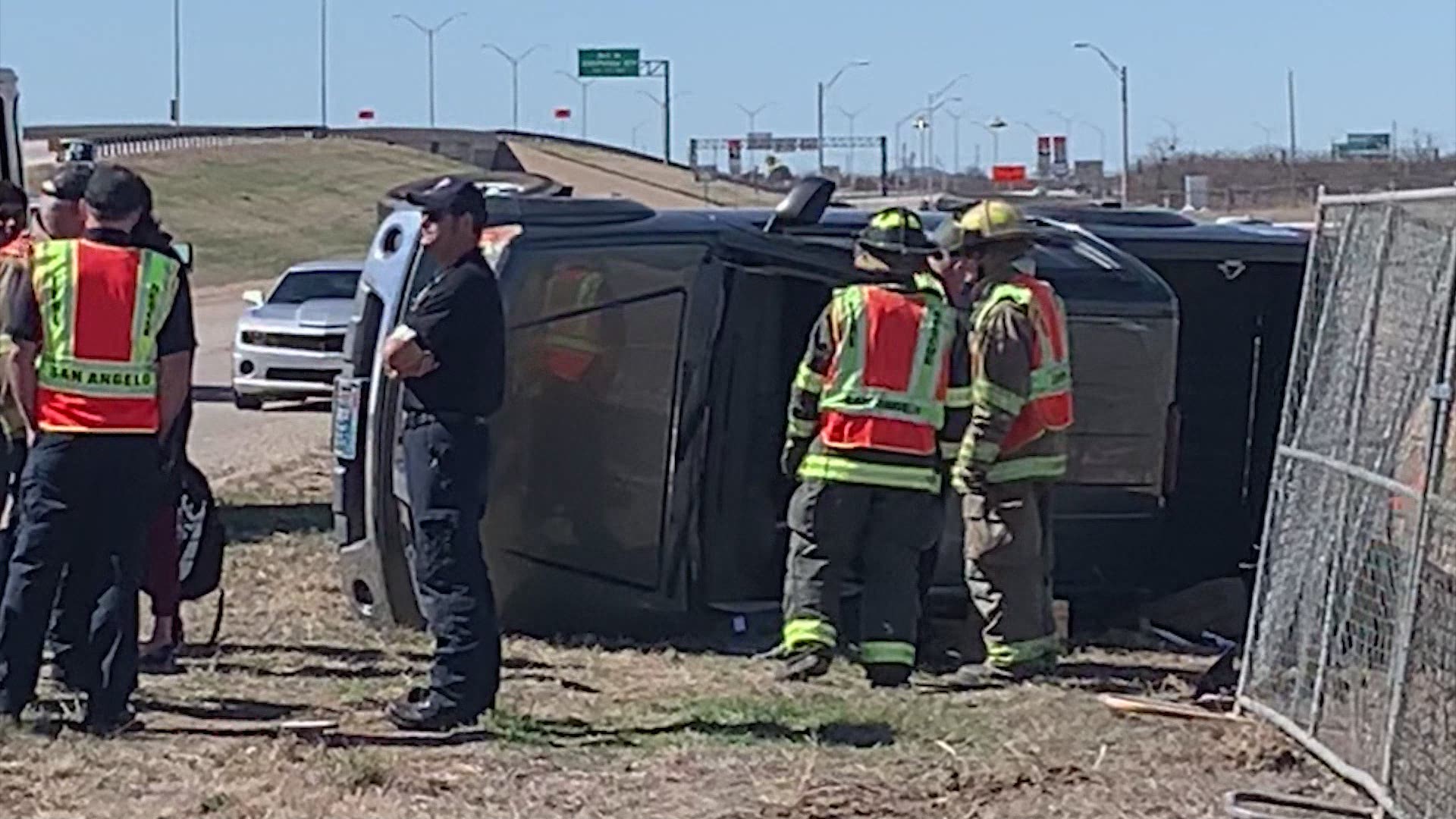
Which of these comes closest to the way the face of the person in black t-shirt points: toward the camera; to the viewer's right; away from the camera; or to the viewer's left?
to the viewer's left

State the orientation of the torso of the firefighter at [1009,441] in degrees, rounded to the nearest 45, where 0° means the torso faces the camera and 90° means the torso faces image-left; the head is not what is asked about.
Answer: approximately 90°

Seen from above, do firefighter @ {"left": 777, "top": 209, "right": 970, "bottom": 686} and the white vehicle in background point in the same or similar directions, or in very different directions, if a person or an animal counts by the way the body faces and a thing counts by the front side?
very different directions

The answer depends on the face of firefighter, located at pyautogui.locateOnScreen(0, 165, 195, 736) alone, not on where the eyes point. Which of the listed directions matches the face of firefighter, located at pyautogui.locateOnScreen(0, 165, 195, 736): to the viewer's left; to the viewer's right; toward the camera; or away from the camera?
away from the camera

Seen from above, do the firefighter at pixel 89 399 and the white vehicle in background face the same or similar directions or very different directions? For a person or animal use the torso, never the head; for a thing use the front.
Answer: very different directions

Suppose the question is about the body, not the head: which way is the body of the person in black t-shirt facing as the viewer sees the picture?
to the viewer's left

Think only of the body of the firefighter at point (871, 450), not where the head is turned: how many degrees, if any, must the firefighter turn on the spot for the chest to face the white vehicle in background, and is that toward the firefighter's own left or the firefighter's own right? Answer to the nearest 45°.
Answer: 0° — they already face it

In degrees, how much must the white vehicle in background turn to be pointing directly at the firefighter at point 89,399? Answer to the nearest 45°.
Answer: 0° — it already faces them

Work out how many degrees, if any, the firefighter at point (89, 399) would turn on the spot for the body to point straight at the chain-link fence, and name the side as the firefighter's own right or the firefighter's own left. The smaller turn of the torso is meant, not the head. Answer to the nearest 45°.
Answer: approximately 90° to the firefighter's own right

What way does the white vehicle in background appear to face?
toward the camera

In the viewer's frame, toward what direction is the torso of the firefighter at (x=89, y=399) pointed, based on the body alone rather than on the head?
away from the camera

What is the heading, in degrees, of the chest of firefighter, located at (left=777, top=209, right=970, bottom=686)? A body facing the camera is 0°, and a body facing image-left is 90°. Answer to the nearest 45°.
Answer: approximately 180°

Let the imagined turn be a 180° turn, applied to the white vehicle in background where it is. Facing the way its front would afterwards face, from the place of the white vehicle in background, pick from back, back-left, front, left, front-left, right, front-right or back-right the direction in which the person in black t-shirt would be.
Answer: back

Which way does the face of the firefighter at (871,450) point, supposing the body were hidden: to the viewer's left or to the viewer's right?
to the viewer's right
